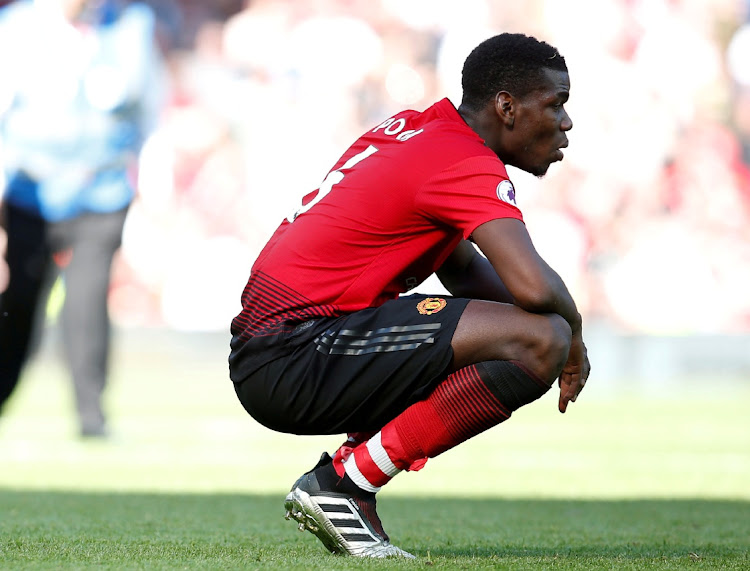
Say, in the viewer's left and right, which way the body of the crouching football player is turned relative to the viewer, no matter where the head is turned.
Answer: facing to the right of the viewer

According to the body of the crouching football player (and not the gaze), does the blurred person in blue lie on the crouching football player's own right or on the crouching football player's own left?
on the crouching football player's own left

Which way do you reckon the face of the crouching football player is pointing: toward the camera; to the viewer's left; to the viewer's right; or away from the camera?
to the viewer's right
